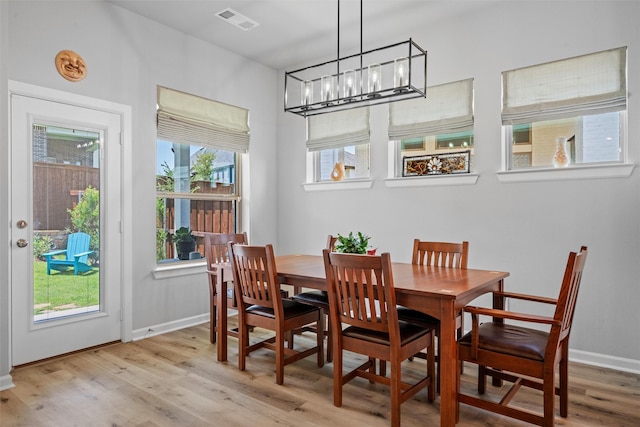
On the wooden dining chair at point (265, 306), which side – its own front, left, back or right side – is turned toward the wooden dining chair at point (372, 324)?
right

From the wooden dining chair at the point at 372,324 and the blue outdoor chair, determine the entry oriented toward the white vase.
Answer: the wooden dining chair

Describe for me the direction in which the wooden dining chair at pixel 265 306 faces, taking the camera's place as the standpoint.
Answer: facing away from the viewer and to the right of the viewer

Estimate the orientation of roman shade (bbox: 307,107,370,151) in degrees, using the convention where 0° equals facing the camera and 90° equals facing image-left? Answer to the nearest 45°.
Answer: approximately 45°

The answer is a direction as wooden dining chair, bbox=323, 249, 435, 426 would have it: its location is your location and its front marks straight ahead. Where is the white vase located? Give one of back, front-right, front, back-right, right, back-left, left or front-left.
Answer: front

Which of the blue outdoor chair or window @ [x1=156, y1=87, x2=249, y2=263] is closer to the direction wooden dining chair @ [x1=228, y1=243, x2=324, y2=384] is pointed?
the window

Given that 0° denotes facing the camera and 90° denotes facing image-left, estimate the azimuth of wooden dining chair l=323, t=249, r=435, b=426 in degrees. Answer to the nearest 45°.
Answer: approximately 225°

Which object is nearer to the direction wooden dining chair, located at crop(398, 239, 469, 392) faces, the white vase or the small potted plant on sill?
the small potted plant on sill

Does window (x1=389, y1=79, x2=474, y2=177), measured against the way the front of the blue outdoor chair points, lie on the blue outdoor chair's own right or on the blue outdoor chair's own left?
on the blue outdoor chair's own left

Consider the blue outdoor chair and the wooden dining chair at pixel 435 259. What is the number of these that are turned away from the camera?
0
